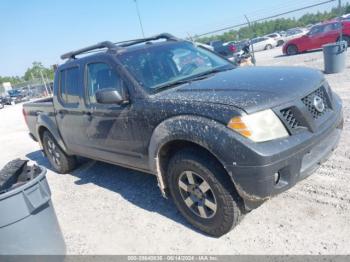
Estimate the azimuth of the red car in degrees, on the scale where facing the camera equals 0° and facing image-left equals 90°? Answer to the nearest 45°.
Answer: approximately 90°

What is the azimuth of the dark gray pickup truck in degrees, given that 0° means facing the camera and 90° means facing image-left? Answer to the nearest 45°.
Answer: approximately 315°

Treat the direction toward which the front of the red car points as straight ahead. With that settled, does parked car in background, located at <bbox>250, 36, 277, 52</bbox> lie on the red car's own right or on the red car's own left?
on the red car's own right

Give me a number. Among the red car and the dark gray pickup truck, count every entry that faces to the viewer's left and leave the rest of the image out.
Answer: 1

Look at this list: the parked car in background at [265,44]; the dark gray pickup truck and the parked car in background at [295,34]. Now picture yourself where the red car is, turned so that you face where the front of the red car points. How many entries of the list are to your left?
1

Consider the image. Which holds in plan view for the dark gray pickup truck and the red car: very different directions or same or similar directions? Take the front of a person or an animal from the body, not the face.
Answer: very different directions

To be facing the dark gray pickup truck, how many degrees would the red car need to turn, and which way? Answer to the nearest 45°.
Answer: approximately 90° to its left

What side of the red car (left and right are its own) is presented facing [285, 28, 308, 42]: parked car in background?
right
